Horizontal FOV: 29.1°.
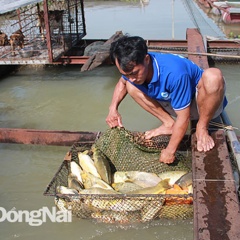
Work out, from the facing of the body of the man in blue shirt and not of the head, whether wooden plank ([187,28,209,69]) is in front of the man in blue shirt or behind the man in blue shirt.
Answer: behind

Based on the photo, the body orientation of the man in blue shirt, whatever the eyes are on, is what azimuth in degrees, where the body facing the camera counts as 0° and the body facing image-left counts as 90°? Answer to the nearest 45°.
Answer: approximately 45°

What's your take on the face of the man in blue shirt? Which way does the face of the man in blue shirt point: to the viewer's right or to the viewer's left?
to the viewer's left
